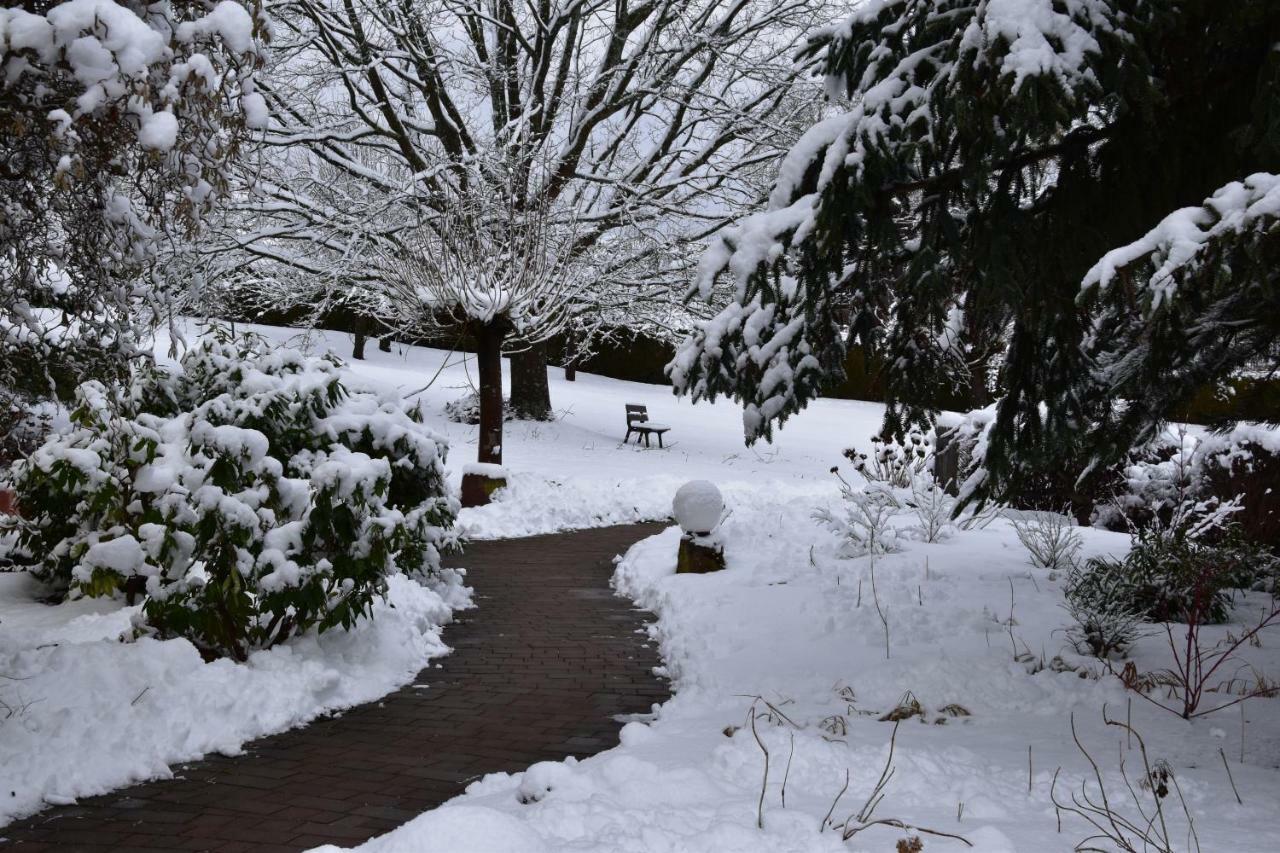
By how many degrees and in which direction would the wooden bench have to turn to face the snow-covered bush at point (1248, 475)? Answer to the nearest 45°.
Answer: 0° — it already faces it

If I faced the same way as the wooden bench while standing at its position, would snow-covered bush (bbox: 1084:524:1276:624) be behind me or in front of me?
in front

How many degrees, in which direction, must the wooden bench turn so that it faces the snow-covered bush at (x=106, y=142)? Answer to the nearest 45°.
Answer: approximately 45° to its right

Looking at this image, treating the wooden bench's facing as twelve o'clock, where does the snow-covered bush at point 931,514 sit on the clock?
The snow-covered bush is roughly at 1 o'clock from the wooden bench.

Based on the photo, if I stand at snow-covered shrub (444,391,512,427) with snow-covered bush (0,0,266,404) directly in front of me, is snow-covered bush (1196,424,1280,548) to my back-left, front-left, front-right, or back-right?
front-left

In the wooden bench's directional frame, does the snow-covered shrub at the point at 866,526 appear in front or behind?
in front

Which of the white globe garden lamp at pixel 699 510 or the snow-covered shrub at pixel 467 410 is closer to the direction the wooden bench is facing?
the white globe garden lamp

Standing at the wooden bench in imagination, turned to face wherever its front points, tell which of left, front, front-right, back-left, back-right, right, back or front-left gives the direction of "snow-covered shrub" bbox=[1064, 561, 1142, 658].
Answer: front-right

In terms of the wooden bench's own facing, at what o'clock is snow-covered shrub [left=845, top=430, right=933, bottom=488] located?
The snow-covered shrub is roughly at 1 o'clock from the wooden bench.

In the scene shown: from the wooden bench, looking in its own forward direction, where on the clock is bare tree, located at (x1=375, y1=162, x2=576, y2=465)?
The bare tree is roughly at 2 o'clock from the wooden bench.

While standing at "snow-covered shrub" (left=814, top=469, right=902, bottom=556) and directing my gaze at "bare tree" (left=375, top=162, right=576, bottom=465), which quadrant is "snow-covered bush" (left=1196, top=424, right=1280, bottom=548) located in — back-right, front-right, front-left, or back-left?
back-right

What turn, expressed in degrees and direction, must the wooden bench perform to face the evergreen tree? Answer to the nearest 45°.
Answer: approximately 45° to its right

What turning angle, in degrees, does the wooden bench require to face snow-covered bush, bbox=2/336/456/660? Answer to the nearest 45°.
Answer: approximately 45° to its right
